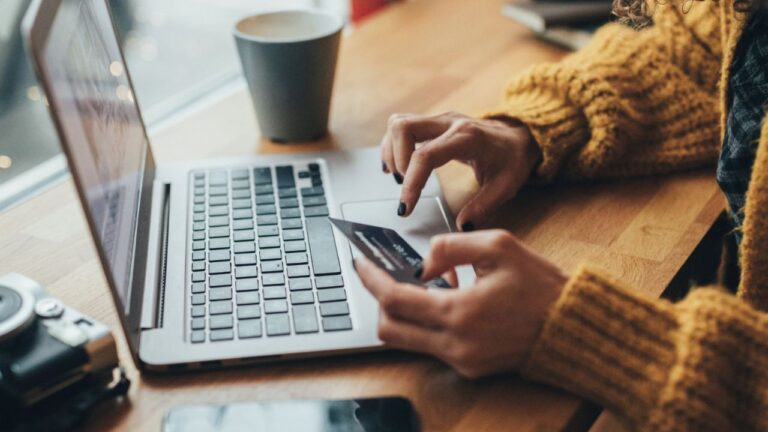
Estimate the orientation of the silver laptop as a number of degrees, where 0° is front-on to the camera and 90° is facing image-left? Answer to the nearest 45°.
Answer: approximately 270°

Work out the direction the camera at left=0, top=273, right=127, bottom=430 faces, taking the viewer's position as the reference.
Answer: facing the viewer and to the left of the viewer
